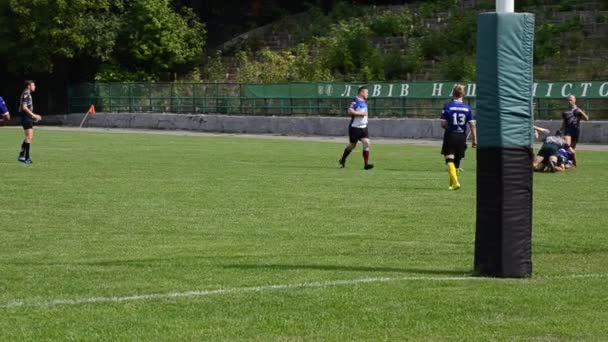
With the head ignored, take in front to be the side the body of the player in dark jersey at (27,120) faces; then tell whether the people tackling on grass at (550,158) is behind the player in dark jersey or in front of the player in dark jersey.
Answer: in front

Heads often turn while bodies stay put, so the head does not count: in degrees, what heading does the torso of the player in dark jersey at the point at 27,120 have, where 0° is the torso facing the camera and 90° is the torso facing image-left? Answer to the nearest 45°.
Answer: approximately 270°

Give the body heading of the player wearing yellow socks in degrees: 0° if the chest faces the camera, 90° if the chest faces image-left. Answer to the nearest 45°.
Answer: approximately 180°

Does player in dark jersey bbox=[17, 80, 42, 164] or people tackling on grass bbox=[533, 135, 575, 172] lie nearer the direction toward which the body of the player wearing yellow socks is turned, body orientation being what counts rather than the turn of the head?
the people tackling on grass

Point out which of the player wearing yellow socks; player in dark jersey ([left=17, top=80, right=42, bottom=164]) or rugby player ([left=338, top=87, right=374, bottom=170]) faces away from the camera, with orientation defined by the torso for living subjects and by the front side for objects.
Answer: the player wearing yellow socks

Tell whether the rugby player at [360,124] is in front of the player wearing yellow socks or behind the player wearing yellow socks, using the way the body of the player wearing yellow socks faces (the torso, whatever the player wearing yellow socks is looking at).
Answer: in front

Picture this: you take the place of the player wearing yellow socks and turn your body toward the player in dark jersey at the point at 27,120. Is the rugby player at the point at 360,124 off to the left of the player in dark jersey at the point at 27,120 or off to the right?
right
